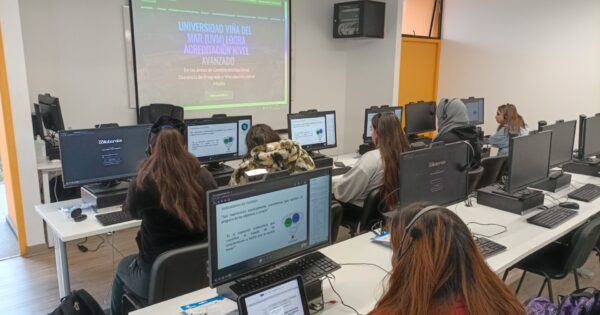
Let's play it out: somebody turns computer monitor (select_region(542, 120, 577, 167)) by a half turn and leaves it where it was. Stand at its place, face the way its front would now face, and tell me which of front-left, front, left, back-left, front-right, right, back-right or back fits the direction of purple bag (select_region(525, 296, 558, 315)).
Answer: back-left

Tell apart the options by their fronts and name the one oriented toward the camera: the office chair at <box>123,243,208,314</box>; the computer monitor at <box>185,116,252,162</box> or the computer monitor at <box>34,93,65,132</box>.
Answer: the computer monitor at <box>185,116,252,162</box>

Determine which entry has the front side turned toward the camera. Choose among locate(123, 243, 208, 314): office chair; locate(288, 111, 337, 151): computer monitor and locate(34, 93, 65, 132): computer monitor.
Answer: locate(288, 111, 337, 151): computer monitor

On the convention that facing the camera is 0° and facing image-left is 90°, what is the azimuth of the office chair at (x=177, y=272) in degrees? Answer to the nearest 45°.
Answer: approximately 135°

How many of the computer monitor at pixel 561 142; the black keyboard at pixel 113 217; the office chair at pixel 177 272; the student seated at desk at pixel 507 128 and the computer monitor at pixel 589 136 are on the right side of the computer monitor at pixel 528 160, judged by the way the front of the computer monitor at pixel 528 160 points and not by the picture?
2

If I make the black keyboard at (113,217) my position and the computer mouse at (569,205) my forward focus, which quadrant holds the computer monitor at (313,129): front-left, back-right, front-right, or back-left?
front-left

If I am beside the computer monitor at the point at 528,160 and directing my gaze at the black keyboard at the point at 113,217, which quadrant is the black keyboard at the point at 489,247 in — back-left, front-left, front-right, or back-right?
front-left

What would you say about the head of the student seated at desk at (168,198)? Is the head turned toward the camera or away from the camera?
away from the camera

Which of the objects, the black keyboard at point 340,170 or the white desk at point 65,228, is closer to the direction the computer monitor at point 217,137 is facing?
the white desk

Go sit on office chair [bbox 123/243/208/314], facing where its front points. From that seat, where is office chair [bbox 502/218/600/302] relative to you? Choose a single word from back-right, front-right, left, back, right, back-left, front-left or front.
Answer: back-right

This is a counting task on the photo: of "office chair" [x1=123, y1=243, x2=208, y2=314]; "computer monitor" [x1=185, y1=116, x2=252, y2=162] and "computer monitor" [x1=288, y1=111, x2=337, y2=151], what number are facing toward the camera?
2

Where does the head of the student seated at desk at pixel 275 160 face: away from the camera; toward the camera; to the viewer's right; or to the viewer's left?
away from the camera

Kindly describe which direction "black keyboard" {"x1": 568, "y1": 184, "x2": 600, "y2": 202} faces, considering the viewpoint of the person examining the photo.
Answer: facing the viewer and to the right of the viewer

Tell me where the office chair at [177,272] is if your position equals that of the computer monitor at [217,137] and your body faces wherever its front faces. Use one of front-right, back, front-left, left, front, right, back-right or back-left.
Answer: front

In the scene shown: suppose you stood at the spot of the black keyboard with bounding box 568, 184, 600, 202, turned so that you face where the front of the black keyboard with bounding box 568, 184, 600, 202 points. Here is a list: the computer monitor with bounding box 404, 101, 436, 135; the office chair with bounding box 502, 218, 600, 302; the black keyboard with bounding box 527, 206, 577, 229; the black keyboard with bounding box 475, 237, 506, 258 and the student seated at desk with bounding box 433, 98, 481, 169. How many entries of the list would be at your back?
2

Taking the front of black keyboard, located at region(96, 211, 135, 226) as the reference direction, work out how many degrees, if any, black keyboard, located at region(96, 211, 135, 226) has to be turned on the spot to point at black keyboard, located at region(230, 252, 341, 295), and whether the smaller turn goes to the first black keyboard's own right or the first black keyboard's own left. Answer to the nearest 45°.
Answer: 0° — it already faces it

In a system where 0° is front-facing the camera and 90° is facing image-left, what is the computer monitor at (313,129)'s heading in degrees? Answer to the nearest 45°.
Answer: approximately 0°

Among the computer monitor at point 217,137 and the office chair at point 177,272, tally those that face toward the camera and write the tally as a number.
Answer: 1

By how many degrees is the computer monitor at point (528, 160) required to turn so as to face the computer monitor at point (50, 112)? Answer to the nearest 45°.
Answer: approximately 135° to its right
